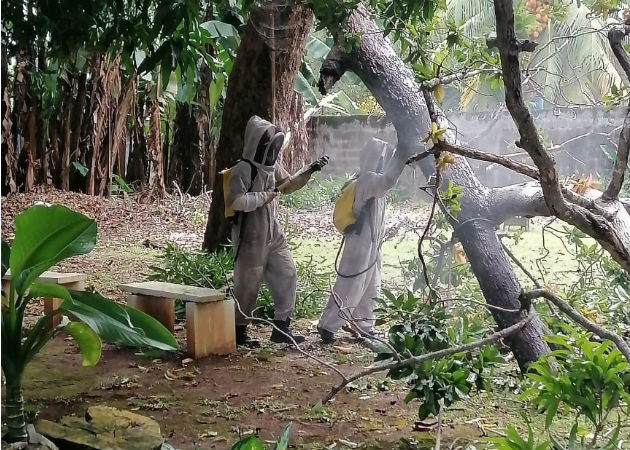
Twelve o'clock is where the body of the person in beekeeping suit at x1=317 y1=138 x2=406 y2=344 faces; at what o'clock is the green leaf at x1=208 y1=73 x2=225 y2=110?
The green leaf is roughly at 8 o'clock from the person in beekeeping suit.

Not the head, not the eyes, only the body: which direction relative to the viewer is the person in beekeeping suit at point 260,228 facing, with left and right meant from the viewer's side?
facing the viewer and to the right of the viewer

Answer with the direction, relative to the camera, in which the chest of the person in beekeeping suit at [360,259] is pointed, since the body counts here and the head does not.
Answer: to the viewer's right

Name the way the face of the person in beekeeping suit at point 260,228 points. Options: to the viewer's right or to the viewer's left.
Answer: to the viewer's right

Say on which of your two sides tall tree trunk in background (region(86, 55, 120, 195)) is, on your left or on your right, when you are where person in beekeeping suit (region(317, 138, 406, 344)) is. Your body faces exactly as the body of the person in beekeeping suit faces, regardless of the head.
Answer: on your left

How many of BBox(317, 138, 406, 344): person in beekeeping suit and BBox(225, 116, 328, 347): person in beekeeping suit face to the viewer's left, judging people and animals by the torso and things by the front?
0

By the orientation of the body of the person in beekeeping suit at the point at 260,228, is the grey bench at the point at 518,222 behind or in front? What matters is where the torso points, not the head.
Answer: in front

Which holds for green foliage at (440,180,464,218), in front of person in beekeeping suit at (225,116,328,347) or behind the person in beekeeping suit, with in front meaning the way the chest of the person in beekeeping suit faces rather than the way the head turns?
in front

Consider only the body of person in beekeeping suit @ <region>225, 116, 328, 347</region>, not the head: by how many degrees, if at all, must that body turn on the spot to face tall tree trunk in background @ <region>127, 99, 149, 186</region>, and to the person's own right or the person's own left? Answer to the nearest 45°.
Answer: approximately 135° to the person's own left

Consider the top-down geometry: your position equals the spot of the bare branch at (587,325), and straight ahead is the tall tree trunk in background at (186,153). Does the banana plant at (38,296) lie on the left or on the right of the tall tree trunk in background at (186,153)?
left

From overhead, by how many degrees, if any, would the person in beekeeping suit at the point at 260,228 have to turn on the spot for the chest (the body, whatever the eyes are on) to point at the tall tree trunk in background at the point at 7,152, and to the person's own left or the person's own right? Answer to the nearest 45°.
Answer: approximately 180°
